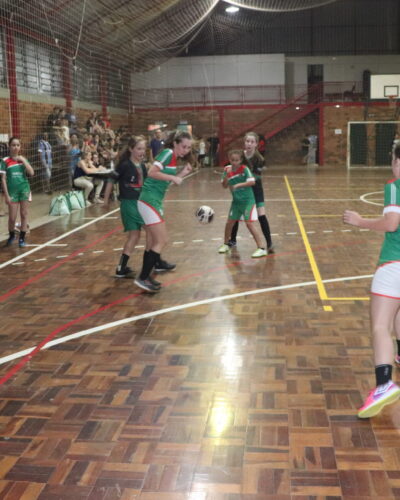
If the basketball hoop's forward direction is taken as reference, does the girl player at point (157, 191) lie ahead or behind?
ahead

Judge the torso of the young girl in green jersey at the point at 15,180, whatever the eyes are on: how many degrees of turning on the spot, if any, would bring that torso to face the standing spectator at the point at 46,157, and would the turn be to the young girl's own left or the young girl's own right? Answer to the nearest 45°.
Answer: approximately 180°

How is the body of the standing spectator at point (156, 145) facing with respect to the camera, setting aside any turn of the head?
toward the camera

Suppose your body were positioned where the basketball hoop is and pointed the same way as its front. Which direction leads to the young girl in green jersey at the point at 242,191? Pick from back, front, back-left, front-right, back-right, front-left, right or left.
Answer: front

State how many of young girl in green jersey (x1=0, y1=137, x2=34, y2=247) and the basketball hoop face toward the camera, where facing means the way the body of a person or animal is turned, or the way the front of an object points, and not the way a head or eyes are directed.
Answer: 2

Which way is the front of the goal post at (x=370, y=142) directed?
toward the camera

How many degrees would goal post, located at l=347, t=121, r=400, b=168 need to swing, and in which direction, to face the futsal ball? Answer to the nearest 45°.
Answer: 0° — it already faces it

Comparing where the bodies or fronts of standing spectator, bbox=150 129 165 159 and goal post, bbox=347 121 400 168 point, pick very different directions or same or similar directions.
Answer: same or similar directions

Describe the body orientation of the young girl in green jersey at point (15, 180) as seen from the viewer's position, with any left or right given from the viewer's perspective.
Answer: facing the viewer

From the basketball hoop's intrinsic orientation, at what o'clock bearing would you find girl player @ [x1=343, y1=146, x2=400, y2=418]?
The girl player is roughly at 12 o'clock from the basketball hoop.

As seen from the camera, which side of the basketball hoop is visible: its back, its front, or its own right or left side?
front

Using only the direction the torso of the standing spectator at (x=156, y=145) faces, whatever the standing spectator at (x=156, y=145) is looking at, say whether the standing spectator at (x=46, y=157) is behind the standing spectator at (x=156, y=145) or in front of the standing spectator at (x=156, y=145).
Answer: in front

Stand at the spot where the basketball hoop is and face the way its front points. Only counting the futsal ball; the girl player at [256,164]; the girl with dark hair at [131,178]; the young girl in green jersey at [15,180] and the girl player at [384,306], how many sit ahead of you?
5

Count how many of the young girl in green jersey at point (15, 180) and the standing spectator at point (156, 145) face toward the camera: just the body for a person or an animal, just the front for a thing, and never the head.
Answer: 2

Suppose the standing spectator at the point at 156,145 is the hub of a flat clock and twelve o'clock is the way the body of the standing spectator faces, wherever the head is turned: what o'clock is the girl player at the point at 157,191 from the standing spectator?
The girl player is roughly at 12 o'clock from the standing spectator.

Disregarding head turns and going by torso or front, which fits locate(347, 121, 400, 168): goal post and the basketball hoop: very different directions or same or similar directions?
same or similar directions
